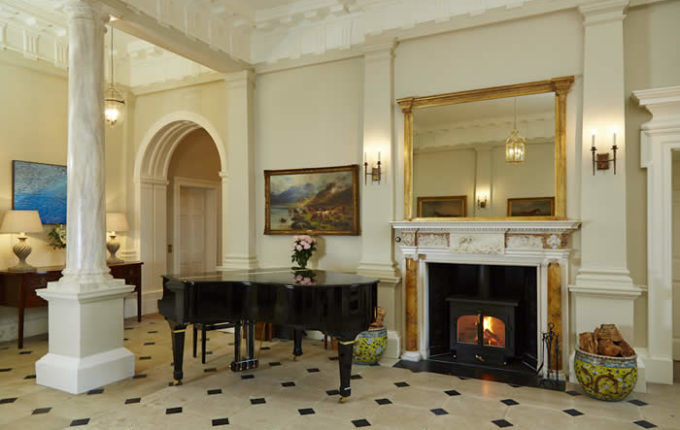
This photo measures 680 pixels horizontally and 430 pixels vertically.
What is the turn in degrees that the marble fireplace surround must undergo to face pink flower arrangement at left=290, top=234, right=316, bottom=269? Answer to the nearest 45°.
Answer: approximately 90° to its right

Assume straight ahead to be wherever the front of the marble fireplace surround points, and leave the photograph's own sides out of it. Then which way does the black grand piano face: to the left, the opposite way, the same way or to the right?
to the right

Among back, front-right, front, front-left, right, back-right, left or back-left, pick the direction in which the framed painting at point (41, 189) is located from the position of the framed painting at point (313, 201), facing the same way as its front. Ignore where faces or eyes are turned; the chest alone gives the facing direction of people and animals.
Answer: front-right

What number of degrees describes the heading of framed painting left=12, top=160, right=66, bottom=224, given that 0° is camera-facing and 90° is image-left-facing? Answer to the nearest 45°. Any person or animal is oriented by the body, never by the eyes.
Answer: approximately 315°

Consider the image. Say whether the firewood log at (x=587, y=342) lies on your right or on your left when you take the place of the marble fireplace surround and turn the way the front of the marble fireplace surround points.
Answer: on your left

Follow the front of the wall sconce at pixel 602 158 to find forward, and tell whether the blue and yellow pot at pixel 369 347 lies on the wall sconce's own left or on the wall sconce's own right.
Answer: on the wall sconce's own right

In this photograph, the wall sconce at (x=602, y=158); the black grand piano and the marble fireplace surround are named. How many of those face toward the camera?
2

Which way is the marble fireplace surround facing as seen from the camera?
toward the camera

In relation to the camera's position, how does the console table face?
facing the viewer and to the right of the viewer

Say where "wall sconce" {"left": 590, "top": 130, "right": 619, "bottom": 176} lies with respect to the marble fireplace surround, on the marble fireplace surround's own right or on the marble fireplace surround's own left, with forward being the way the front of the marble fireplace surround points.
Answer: on the marble fireplace surround's own left
